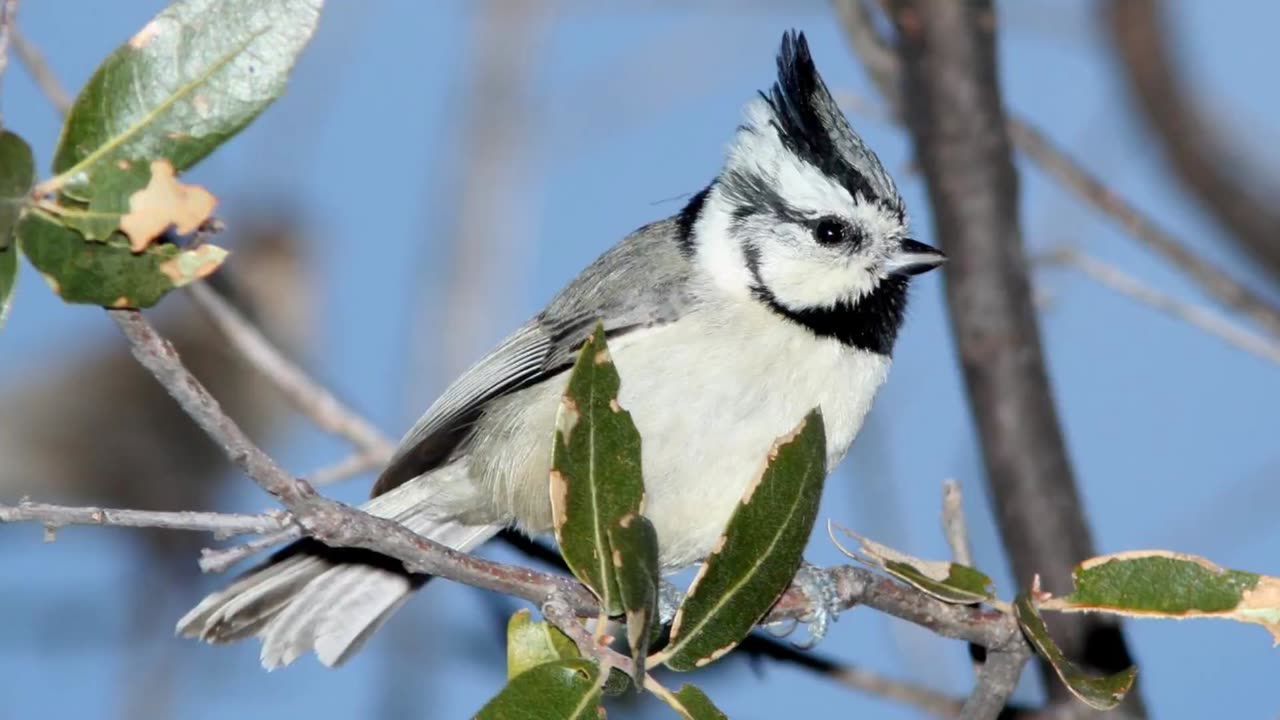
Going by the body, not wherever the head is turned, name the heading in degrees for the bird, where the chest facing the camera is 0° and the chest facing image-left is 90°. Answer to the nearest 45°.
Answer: approximately 270°

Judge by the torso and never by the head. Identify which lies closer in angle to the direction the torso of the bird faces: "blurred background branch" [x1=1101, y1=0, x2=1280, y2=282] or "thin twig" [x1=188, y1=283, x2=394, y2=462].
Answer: the blurred background branch

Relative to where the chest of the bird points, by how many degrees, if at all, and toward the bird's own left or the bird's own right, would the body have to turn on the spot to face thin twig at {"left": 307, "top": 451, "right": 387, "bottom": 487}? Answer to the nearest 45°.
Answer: approximately 135° to the bird's own left

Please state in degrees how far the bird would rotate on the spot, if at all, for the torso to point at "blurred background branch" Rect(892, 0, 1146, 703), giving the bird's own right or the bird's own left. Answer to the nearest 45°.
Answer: approximately 45° to the bird's own left

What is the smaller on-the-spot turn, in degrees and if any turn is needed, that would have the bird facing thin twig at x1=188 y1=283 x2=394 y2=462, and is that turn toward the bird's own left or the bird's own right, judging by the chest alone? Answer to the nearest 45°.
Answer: approximately 135° to the bird's own left

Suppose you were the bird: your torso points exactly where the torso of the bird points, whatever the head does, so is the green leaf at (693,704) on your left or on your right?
on your right
